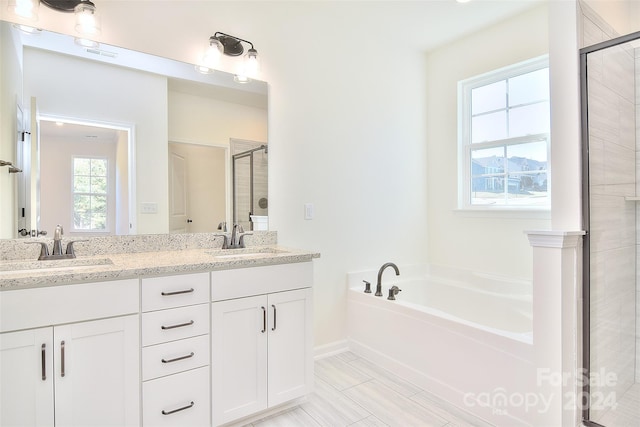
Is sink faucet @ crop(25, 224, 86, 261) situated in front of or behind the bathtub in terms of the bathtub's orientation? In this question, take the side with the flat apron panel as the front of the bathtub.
in front

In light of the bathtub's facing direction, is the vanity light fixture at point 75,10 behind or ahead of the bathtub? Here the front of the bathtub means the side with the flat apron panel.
ahead

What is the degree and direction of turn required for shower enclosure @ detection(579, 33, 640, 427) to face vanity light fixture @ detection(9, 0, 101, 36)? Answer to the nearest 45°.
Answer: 0° — it already faces it

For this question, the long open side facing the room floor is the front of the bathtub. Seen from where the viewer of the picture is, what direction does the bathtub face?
facing the viewer and to the left of the viewer

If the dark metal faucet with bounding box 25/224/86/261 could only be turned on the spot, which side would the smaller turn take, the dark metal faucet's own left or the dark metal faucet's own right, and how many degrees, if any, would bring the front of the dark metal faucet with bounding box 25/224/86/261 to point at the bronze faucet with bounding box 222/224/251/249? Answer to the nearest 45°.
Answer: approximately 45° to the dark metal faucet's own left

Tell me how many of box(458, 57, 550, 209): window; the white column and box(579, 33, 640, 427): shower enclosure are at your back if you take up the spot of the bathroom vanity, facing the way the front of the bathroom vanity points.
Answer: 0

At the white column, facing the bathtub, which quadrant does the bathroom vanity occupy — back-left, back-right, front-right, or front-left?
front-left

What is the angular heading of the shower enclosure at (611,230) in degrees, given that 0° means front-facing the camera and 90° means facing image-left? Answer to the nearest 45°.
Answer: approximately 45°

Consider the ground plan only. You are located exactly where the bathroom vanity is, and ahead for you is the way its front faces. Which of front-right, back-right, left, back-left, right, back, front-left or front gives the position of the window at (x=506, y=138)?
front-left

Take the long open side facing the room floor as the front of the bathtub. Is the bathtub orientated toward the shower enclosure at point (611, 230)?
no

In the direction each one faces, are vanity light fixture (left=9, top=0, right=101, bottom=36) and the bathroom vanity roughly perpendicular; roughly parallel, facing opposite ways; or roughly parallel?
roughly parallel

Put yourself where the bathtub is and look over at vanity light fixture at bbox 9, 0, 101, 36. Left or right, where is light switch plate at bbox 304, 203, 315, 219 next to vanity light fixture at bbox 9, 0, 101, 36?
right

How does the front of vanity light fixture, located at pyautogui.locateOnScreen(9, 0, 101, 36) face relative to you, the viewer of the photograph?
facing the viewer and to the right of the viewer

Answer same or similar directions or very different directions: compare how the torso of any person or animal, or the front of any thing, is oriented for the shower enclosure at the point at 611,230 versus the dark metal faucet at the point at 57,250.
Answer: very different directions

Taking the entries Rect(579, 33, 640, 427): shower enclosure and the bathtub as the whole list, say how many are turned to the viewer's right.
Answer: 0
